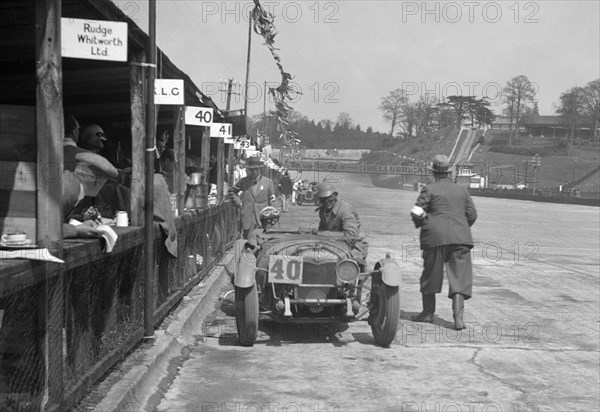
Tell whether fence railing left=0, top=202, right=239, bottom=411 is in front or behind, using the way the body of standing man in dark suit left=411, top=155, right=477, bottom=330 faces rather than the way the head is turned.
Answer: behind

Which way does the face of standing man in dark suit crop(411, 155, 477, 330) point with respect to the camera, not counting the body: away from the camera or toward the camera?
away from the camera

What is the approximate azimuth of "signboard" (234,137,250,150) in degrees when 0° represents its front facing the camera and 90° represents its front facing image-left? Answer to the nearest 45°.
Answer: approximately 0°

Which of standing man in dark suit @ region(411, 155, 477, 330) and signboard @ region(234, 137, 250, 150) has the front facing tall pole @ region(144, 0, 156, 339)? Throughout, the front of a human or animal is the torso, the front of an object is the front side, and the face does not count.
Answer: the signboard

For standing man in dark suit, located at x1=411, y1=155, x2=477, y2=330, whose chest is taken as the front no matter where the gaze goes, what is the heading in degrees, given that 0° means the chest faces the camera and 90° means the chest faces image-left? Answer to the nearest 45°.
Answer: approximately 180°

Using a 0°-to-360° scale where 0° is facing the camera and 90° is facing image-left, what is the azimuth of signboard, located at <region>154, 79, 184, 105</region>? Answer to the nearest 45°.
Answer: approximately 0°

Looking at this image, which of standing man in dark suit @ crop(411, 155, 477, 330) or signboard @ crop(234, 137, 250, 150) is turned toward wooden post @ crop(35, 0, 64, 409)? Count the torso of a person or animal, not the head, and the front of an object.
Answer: the signboard

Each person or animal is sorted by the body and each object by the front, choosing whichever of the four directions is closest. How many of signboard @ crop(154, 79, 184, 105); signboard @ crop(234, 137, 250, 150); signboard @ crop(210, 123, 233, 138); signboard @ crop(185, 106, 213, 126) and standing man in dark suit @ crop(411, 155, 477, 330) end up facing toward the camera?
4

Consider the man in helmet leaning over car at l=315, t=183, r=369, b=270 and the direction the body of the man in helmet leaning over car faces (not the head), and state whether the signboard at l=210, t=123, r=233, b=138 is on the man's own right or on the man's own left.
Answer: on the man's own right

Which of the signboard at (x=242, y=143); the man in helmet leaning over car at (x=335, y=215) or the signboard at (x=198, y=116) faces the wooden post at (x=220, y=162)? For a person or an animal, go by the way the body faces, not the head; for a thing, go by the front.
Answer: the signboard at (x=242, y=143)

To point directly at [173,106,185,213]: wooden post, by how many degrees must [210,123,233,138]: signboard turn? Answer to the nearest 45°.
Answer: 0° — it already faces it
